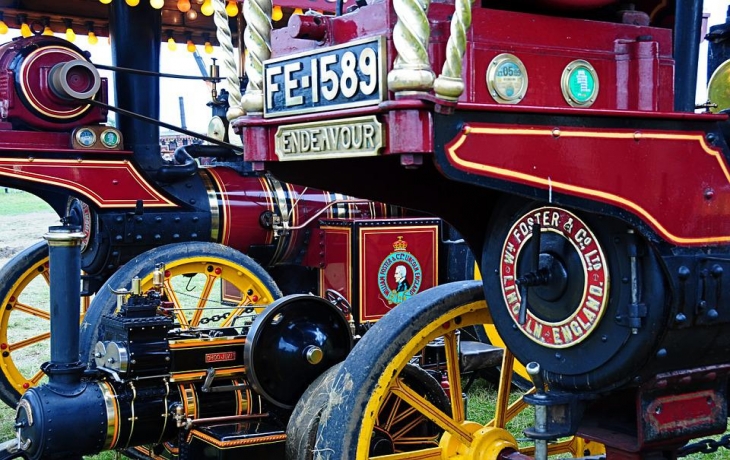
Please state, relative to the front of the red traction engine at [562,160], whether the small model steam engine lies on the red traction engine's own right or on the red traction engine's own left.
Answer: on the red traction engine's own right

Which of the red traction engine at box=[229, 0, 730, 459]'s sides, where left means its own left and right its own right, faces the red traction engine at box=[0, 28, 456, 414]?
right

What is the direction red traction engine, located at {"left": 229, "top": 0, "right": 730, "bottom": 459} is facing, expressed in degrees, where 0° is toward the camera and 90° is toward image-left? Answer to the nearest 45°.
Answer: approximately 45°

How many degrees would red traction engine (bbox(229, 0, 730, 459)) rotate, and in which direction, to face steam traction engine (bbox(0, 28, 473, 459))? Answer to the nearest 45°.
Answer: approximately 90° to its right
